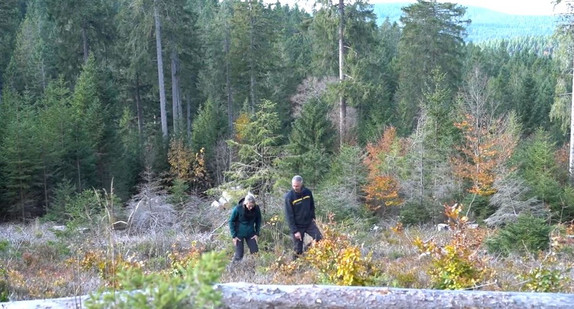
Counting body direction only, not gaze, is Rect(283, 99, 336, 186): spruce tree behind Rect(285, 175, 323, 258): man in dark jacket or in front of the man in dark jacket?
behind

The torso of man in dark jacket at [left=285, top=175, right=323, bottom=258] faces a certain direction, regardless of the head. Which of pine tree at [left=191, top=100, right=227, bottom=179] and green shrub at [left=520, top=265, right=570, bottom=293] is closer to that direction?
the green shrub

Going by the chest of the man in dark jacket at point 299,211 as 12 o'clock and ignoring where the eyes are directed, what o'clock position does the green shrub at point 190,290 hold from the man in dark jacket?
The green shrub is roughly at 12 o'clock from the man in dark jacket.

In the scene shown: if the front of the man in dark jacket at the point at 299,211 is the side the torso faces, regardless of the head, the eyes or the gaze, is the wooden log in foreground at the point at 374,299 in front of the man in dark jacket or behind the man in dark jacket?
in front

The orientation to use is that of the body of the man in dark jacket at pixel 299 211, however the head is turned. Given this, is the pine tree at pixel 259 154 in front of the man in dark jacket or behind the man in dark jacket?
behind

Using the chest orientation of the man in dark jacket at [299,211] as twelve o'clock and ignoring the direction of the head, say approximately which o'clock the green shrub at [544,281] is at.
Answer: The green shrub is roughly at 11 o'clock from the man in dark jacket.

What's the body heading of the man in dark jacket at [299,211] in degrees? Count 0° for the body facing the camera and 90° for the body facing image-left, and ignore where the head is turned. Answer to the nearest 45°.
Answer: approximately 0°

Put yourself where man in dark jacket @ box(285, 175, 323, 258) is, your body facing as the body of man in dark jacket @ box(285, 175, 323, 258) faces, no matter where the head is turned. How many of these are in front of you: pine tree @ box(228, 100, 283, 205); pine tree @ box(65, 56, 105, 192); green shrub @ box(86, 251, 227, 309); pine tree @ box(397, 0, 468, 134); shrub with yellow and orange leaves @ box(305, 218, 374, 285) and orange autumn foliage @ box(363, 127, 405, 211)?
2

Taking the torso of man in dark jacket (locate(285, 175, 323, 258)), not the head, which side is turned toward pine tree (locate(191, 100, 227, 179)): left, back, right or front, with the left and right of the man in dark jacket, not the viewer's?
back

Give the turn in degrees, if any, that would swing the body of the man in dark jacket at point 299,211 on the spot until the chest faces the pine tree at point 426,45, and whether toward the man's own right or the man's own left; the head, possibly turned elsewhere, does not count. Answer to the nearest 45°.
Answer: approximately 180°
